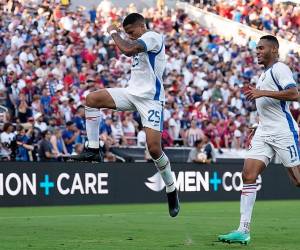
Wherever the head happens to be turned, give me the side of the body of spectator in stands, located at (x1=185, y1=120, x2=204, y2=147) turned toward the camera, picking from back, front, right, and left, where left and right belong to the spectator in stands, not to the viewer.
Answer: front

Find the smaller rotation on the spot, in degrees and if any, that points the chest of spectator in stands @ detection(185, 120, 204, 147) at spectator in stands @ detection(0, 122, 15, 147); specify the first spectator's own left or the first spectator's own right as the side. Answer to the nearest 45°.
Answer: approximately 45° to the first spectator's own right

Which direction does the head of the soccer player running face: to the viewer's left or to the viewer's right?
to the viewer's left

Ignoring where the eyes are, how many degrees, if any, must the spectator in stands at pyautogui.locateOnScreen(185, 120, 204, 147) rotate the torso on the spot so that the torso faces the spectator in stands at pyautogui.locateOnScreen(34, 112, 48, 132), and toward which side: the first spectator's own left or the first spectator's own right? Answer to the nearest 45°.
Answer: approximately 45° to the first spectator's own right

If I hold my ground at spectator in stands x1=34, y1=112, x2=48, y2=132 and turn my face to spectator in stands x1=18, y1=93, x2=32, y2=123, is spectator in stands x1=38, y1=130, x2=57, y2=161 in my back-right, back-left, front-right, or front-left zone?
back-left

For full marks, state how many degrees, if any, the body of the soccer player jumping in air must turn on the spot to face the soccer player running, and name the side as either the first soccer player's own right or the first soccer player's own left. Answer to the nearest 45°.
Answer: approximately 135° to the first soccer player's own left

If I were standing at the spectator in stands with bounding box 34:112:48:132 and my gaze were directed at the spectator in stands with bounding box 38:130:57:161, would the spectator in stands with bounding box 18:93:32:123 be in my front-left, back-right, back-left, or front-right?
back-right
